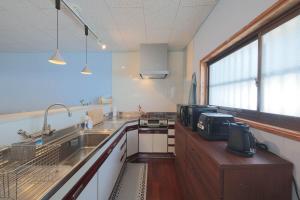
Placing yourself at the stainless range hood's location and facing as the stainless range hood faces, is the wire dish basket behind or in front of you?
in front

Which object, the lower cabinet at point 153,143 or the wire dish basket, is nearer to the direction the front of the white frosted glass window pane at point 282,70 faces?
the wire dish basket

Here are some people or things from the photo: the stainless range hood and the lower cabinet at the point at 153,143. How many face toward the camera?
2

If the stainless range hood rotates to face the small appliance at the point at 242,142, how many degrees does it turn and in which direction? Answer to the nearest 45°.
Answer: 0° — it already faces it

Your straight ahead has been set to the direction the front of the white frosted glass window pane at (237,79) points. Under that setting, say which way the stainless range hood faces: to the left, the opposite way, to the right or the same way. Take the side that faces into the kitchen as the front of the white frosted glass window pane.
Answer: to the left

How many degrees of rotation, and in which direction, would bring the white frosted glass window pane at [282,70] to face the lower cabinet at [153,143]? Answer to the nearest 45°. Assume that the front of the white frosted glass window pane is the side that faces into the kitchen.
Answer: approximately 90° to its right

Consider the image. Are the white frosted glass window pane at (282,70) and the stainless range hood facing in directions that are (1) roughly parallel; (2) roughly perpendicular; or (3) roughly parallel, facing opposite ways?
roughly perpendicular
